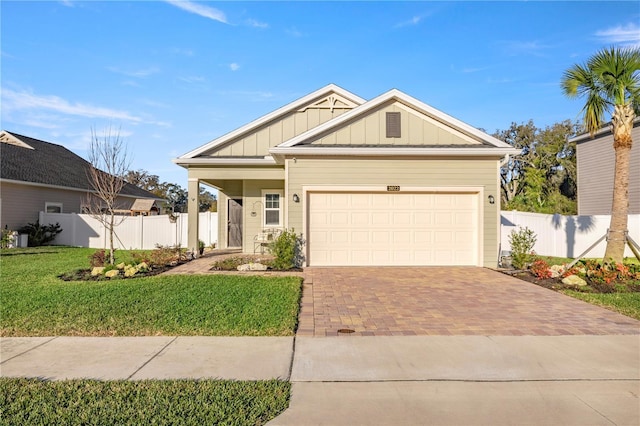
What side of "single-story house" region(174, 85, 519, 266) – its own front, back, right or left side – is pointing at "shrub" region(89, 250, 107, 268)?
right

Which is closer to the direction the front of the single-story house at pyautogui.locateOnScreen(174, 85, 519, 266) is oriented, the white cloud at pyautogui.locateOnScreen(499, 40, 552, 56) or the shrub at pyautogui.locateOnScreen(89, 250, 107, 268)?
the shrub

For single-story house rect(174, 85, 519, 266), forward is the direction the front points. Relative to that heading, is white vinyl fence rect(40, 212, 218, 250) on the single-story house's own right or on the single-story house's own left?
on the single-story house's own right

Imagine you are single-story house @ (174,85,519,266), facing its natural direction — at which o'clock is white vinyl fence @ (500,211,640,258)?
The white vinyl fence is roughly at 8 o'clock from the single-story house.

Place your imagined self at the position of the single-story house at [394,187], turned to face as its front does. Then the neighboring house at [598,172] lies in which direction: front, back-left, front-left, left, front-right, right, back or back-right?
back-left

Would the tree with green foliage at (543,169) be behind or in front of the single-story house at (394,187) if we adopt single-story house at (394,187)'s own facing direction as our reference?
behind

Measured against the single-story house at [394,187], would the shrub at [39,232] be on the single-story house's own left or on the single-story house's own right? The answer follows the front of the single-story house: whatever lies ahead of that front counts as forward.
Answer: on the single-story house's own right

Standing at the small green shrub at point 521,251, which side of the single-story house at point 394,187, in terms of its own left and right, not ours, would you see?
left

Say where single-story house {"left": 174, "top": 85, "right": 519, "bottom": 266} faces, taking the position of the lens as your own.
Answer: facing the viewer

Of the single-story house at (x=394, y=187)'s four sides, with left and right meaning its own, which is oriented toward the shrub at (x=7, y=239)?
right

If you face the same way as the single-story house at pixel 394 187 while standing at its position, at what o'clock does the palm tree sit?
The palm tree is roughly at 9 o'clock from the single-story house.
